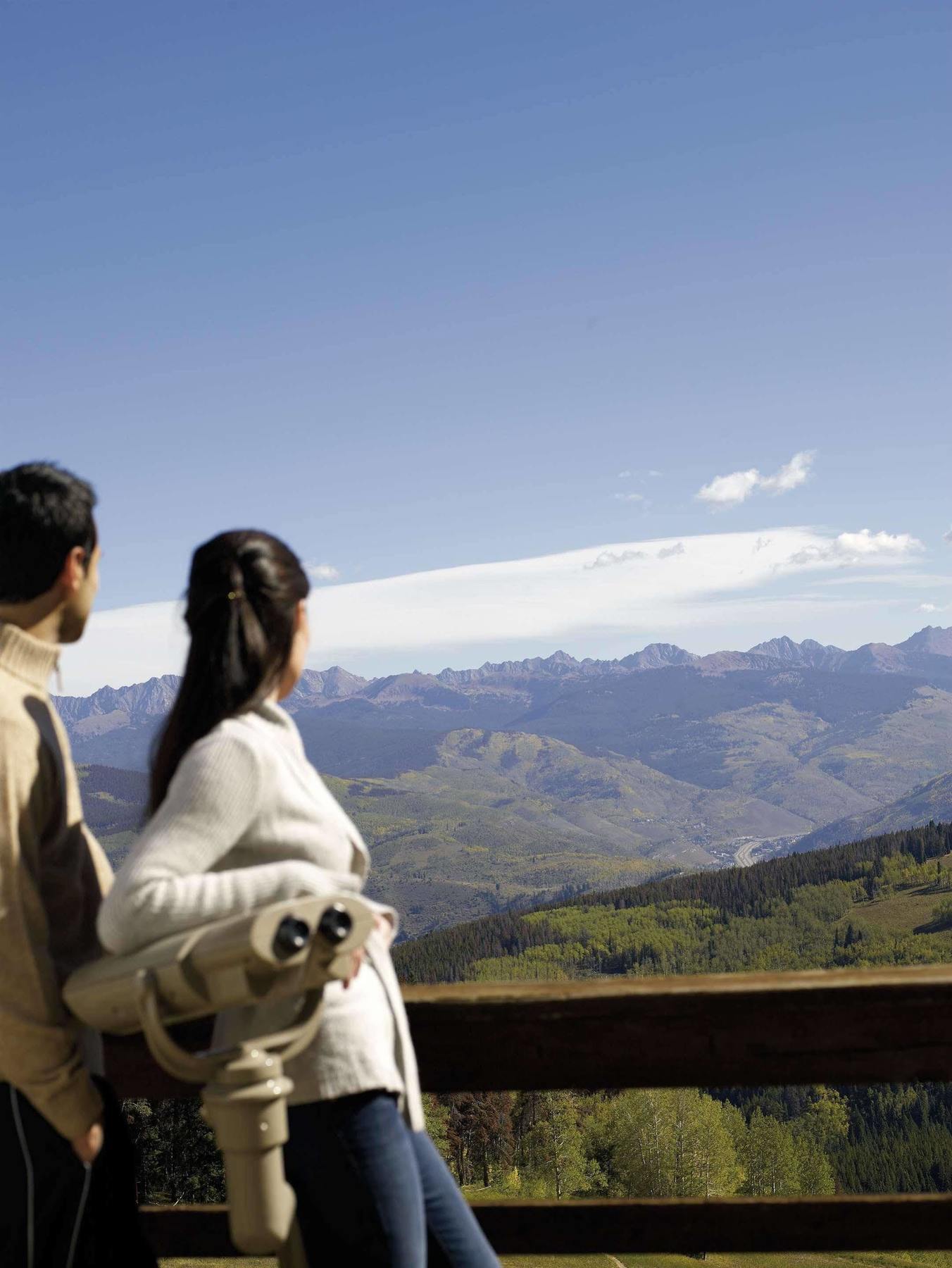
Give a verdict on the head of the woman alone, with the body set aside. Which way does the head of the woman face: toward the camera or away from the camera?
away from the camera

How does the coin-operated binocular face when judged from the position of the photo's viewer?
facing away from the viewer and to the left of the viewer

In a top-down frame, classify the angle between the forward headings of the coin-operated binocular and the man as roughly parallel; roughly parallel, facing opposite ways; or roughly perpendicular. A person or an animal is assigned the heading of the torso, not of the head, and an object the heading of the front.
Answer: roughly perpendicular

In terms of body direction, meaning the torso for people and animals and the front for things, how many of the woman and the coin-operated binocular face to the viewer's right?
1

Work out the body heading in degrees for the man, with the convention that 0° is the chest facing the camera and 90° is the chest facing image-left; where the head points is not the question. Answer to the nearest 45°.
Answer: approximately 225°

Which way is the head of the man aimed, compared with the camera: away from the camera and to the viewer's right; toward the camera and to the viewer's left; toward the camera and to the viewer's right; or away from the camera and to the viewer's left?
away from the camera and to the viewer's right
